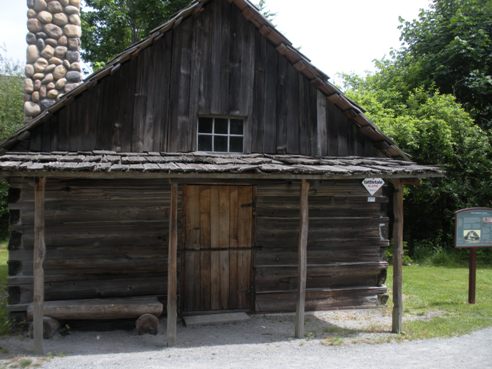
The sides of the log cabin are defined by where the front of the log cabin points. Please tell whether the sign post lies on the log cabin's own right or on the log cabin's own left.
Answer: on the log cabin's own left

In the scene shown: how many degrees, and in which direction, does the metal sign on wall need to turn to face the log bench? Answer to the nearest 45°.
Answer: approximately 90° to its right

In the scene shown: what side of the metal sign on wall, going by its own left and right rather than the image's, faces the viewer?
front

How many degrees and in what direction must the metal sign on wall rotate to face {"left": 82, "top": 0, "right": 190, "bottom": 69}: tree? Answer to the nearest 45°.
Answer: approximately 135° to its right

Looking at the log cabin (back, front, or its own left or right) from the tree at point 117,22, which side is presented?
back

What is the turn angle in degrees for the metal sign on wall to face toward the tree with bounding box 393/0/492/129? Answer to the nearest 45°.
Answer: approximately 180°

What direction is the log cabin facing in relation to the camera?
toward the camera
